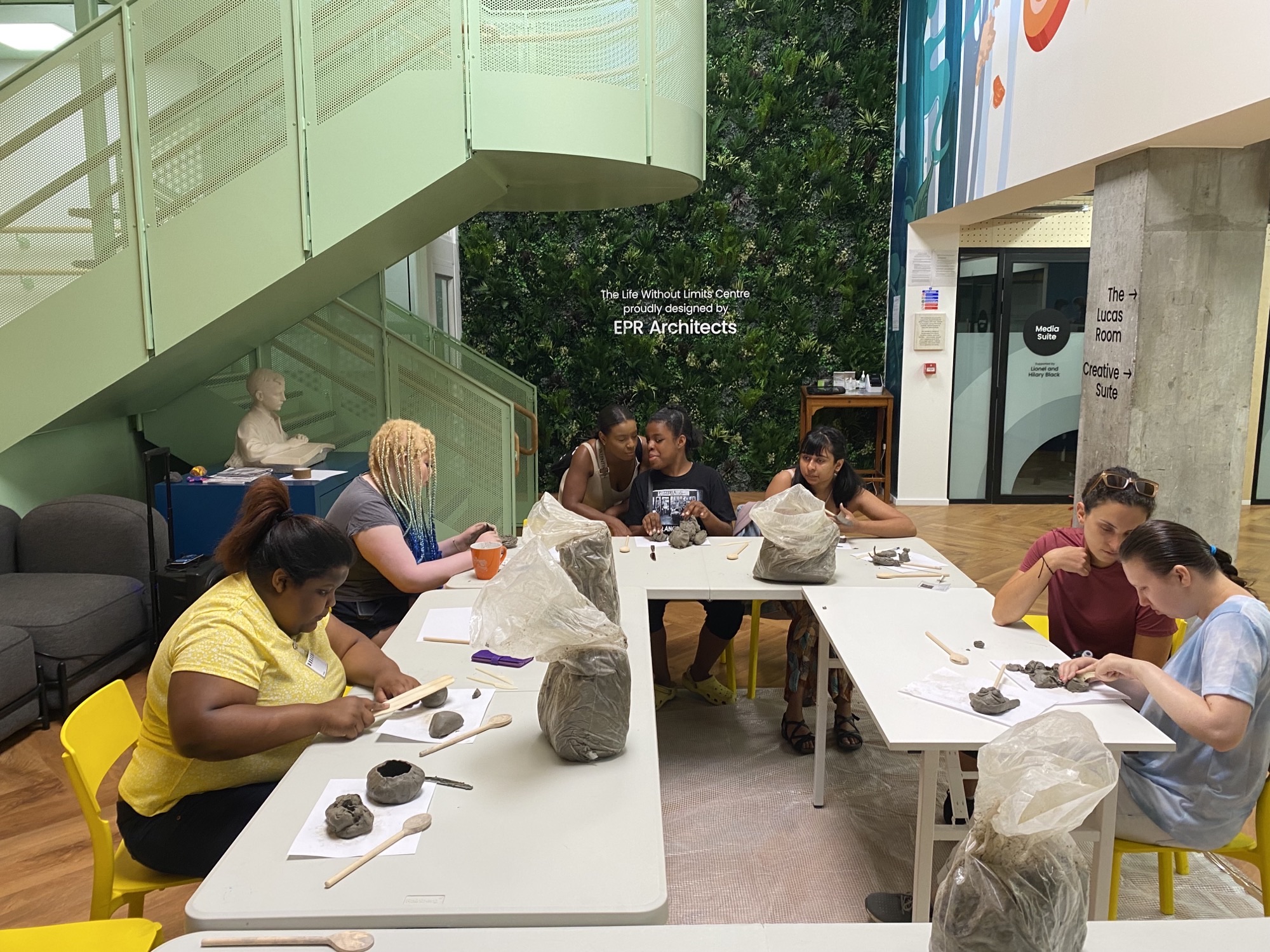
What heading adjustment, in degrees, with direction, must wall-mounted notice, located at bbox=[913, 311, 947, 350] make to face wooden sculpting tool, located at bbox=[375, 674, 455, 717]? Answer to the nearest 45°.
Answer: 0° — it already faces it

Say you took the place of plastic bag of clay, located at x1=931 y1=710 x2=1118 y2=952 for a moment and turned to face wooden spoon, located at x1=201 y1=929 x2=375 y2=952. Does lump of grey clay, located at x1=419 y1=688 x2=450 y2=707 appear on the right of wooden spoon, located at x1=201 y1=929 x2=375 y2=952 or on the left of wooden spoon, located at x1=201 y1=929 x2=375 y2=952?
right

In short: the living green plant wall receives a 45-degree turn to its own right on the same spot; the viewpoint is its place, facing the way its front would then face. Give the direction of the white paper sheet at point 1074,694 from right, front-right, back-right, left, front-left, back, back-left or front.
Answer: front-left

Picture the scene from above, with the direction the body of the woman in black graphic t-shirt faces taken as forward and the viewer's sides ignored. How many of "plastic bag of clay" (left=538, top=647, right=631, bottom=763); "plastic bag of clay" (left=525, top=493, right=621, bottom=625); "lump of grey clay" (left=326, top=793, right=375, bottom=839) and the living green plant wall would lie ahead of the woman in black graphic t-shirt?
3

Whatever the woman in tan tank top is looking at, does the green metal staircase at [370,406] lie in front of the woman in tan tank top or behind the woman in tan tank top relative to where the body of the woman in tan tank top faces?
behind

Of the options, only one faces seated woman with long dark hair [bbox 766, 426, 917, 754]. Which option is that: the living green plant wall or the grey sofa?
the living green plant wall

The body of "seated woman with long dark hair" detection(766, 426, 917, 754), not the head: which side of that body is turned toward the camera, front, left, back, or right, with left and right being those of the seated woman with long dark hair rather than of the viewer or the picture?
front

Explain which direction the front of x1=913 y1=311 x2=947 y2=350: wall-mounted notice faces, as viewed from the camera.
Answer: facing the viewer

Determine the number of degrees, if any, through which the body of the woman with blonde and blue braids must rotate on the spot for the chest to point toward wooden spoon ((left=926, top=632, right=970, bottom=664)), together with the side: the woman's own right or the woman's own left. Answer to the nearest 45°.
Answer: approximately 45° to the woman's own right

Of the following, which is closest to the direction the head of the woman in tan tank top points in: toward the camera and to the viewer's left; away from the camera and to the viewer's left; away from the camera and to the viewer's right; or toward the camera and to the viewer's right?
toward the camera and to the viewer's right

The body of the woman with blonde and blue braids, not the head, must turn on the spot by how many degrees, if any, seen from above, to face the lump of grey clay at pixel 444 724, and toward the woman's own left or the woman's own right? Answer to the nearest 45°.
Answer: approximately 90° to the woman's own right

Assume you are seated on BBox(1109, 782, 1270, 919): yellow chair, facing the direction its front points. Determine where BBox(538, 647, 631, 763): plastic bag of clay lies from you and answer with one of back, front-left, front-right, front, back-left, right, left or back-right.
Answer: front-left

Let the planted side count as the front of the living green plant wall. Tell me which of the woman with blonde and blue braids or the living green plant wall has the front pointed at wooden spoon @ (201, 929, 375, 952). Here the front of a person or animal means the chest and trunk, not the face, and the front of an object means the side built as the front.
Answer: the living green plant wall

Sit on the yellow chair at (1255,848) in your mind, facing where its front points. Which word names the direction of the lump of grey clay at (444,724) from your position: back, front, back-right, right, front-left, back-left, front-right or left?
front-left

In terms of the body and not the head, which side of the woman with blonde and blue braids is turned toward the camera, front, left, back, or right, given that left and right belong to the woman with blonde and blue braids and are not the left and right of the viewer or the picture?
right

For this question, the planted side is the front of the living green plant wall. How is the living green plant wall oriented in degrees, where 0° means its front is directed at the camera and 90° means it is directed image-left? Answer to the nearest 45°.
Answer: approximately 0°
